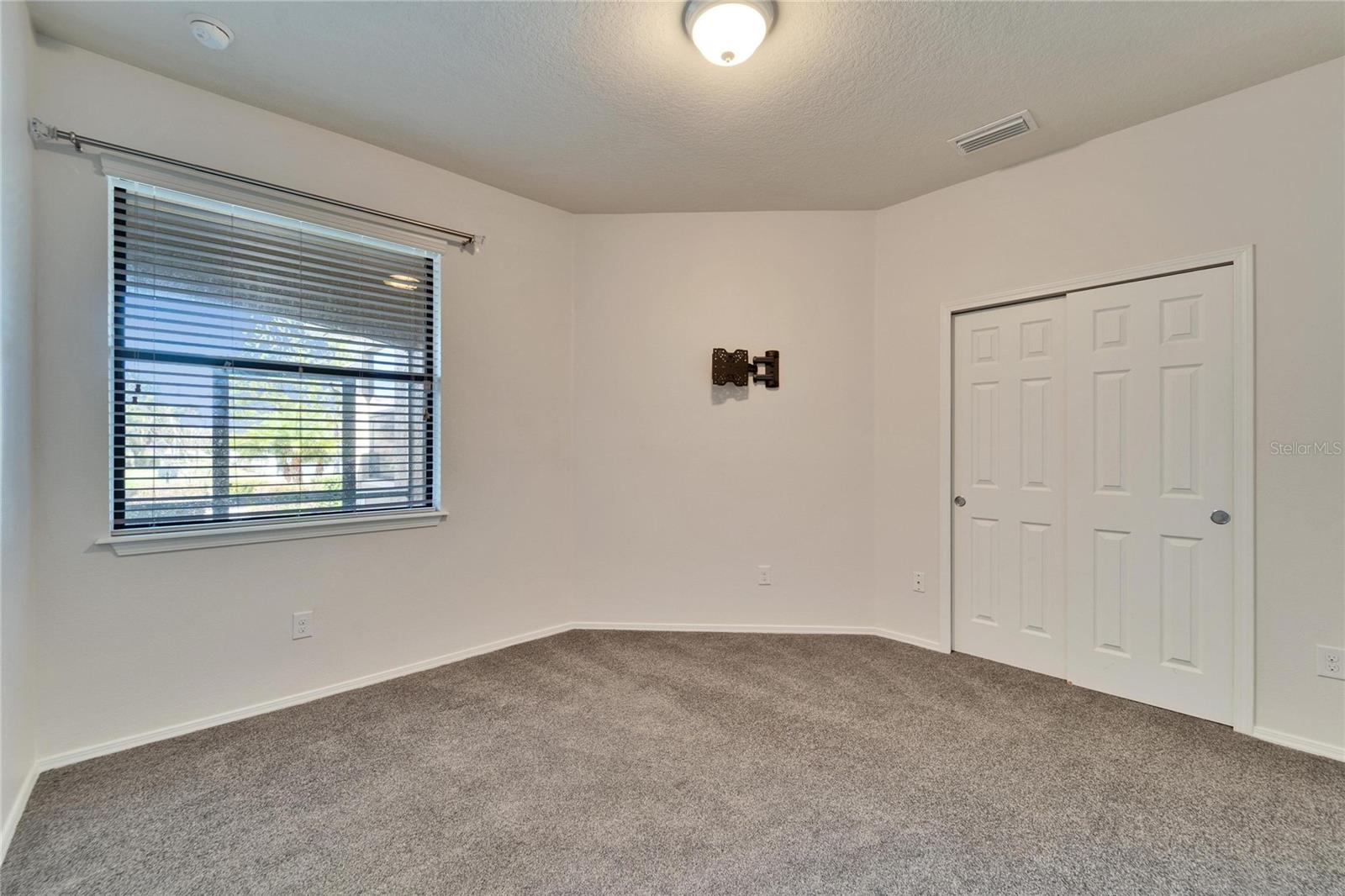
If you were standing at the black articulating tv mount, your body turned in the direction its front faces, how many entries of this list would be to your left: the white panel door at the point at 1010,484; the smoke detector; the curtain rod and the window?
1

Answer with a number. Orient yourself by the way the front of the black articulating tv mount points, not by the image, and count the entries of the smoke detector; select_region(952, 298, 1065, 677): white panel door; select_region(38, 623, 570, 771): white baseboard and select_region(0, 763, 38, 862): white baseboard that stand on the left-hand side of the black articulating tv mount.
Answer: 1

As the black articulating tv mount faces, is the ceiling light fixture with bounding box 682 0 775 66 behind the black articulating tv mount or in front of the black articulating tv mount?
in front

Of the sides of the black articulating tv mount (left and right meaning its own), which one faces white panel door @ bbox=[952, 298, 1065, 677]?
left

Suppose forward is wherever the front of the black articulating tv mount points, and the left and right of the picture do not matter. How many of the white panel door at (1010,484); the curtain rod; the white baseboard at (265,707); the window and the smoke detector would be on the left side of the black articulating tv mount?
1

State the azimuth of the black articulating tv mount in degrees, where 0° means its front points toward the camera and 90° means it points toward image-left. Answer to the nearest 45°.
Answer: approximately 0°

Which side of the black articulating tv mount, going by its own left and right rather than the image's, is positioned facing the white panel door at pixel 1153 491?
left

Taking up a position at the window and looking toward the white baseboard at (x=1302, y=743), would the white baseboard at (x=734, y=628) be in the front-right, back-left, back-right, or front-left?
front-left

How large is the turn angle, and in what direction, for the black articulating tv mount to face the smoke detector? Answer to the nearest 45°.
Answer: approximately 45° to its right

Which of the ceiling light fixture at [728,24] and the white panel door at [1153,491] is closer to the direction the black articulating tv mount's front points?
the ceiling light fixture

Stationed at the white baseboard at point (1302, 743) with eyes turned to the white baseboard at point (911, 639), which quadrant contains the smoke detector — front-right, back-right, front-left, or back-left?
front-left

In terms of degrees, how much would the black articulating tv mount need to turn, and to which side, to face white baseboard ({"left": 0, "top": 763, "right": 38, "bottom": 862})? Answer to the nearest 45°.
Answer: approximately 45° to its right

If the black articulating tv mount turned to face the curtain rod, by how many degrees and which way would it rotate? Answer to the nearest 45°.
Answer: approximately 45° to its right

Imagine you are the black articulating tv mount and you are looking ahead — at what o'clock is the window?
The window is roughly at 2 o'clock from the black articulating tv mount.
